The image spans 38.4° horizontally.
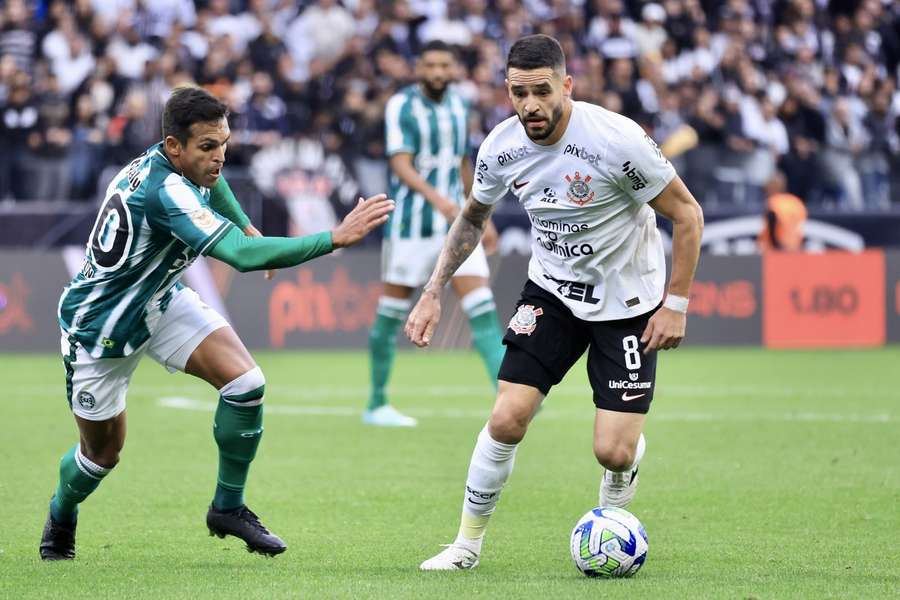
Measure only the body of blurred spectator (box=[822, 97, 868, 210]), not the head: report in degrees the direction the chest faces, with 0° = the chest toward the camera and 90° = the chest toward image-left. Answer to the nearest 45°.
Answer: approximately 0°

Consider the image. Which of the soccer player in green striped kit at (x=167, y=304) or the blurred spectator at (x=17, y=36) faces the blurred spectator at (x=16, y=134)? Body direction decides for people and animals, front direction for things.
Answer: the blurred spectator at (x=17, y=36)

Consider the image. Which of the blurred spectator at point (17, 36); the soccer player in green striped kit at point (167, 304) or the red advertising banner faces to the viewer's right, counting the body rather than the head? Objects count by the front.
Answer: the soccer player in green striped kit

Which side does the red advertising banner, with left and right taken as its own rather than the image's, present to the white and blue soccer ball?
front

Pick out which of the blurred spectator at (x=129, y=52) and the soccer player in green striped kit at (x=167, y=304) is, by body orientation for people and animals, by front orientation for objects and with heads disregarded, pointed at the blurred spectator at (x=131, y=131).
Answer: the blurred spectator at (x=129, y=52)

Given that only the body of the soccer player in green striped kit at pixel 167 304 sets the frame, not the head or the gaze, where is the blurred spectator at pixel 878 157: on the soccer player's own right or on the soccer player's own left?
on the soccer player's own left

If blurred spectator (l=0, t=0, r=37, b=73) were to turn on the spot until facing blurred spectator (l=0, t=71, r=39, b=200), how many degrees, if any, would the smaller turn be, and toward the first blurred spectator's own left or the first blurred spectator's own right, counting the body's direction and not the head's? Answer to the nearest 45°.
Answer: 0° — they already face them

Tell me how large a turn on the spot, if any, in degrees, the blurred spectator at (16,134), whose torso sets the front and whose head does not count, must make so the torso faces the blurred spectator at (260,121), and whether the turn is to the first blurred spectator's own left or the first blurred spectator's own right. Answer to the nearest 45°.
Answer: approximately 90° to the first blurred spectator's own left

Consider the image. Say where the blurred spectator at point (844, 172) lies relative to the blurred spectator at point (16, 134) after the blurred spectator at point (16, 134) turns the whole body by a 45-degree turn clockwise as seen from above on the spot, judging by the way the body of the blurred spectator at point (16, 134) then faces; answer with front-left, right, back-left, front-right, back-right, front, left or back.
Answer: back-left

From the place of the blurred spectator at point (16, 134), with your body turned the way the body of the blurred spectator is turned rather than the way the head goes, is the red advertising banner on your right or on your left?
on your left

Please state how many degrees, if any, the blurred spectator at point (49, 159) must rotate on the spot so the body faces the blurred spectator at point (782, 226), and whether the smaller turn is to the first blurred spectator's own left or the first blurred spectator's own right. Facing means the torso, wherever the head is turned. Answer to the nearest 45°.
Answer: approximately 90° to the first blurred spectator's own left

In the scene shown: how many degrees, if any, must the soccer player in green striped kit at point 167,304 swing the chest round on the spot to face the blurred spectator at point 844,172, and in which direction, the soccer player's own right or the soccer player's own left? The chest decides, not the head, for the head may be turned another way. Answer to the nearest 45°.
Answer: approximately 45° to the soccer player's own left
